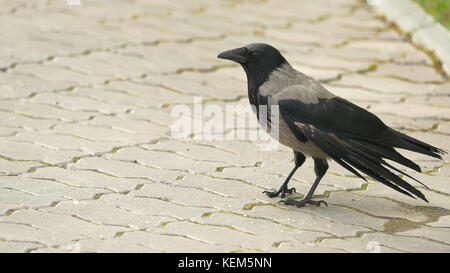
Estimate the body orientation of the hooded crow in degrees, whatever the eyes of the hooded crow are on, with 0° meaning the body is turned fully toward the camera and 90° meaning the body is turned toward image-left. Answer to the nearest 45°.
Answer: approximately 90°
